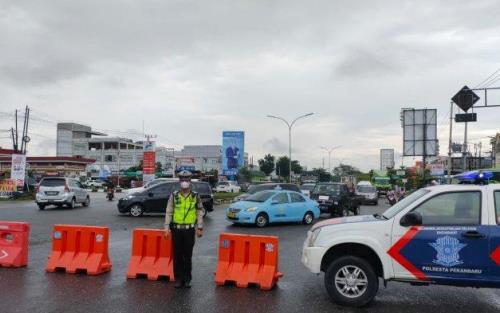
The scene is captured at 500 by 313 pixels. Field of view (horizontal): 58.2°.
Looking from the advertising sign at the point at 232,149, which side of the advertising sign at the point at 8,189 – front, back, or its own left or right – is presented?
left

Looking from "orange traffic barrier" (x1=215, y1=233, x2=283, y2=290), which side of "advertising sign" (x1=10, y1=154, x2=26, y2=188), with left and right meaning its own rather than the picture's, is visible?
front

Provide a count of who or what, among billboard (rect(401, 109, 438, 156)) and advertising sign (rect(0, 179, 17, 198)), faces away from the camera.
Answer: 1

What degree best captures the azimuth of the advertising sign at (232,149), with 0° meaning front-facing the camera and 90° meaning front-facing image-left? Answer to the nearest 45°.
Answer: approximately 0°

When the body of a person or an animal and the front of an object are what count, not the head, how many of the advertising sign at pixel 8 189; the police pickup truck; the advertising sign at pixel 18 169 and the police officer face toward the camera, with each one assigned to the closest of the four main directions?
3

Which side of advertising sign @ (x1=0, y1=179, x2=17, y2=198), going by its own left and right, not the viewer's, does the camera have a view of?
front

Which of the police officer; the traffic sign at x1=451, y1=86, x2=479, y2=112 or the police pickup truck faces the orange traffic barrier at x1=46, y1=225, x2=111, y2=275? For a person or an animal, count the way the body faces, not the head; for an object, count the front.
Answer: the police pickup truck

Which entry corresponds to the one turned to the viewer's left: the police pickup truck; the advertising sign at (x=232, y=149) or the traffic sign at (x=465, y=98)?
the police pickup truck

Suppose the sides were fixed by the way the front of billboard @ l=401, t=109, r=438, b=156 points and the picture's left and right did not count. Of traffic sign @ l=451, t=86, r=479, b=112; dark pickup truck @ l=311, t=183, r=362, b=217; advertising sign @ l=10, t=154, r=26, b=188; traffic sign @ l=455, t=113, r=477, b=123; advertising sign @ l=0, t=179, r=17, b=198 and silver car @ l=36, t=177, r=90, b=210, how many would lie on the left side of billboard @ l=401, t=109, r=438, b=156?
4

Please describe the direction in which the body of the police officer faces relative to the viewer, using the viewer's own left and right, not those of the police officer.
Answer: facing the viewer
